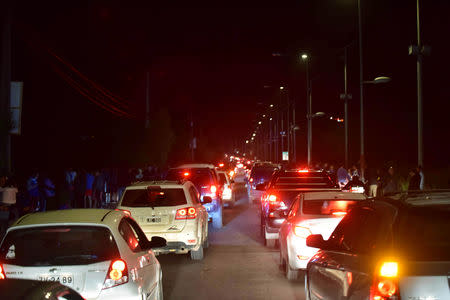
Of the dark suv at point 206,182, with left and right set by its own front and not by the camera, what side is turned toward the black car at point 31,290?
back

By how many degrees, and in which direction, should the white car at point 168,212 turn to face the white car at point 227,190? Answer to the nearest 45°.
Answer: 0° — it already faces it

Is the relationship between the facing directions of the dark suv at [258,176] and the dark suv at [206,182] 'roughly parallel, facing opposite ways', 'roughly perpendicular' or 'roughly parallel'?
roughly parallel

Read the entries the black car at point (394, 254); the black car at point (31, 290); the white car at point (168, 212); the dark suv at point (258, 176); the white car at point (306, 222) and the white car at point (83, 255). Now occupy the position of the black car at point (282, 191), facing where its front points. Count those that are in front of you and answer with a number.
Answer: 1

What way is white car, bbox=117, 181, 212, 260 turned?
away from the camera

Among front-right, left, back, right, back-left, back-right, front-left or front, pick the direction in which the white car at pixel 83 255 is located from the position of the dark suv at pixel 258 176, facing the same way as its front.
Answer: back

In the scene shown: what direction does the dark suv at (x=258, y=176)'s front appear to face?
away from the camera

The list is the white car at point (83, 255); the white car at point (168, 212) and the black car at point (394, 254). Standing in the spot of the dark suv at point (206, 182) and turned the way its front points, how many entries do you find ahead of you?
0

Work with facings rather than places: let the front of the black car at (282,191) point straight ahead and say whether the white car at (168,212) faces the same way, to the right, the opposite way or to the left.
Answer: the same way

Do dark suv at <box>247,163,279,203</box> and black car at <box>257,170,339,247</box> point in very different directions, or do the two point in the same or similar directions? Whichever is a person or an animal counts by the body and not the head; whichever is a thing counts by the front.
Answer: same or similar directions

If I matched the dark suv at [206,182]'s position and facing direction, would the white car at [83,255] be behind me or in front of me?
behind

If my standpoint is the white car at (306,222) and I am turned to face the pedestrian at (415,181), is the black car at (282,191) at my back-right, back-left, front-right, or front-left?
front-left

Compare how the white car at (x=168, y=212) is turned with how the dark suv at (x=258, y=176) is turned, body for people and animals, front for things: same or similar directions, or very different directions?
same or similar directions

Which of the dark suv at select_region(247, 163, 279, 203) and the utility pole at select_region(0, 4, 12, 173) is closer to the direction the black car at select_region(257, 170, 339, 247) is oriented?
the dark suv

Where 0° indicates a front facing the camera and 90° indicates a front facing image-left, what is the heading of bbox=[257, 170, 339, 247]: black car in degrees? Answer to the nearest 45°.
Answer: approximately 180°

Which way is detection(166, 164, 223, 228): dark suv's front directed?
away from the camera

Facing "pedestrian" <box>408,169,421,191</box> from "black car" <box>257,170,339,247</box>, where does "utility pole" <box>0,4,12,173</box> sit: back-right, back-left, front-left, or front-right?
back-left
